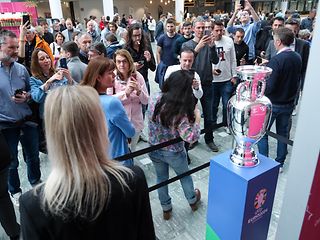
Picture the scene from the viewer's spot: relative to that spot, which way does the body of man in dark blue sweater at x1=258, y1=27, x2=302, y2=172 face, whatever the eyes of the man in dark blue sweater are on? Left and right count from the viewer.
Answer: facing away from the viewer and to the left of the viewer

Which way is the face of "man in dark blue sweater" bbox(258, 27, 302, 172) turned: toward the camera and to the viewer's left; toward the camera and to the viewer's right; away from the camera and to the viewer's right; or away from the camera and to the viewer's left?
away from the camera and to the viewer's left

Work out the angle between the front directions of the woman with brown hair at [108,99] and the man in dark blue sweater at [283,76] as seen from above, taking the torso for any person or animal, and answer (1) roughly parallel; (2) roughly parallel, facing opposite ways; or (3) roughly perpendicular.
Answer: roughly perpendicular

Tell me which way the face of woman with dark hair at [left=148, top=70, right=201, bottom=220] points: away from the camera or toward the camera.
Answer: away from the camera

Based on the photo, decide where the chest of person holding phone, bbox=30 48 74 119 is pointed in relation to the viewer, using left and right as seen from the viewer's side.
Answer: facing the viewer and to the right of the viewer

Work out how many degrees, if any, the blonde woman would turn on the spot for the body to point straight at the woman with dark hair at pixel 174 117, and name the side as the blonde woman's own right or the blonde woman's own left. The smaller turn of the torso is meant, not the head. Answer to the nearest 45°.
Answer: approximately 45° to the blonde woman's own right

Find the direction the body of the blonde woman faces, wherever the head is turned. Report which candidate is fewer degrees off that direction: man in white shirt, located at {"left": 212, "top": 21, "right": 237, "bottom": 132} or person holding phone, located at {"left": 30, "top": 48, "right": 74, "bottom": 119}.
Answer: the person holding phone

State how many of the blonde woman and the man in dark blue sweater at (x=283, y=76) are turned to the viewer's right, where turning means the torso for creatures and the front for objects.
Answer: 0

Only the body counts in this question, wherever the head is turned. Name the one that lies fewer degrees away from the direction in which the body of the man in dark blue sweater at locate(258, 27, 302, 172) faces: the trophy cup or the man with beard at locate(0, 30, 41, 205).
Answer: the man with beard

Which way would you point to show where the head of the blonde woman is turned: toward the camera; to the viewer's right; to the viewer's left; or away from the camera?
away from the camera

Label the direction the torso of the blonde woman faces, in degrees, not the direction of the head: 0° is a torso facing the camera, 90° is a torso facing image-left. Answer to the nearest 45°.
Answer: approximately 180°

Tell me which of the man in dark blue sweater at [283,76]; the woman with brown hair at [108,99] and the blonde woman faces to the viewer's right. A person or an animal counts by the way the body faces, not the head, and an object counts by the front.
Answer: the woman with brown hair

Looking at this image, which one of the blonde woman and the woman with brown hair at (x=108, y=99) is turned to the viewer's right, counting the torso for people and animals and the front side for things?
the woman with brown hair

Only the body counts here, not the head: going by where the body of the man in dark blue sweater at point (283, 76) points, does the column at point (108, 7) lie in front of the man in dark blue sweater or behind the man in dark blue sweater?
in front

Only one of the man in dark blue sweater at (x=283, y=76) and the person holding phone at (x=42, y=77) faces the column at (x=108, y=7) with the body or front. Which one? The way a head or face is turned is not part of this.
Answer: the man in dark blue sweater

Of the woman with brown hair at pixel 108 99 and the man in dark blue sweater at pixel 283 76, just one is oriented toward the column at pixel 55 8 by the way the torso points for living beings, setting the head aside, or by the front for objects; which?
the man in dark blue sweater
